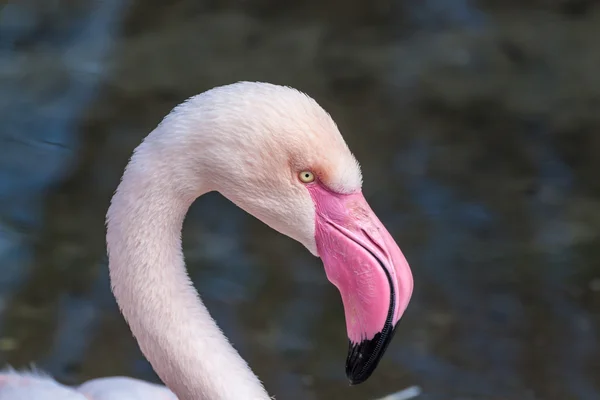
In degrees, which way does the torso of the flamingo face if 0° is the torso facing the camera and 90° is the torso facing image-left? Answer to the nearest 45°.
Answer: approximately 270°
